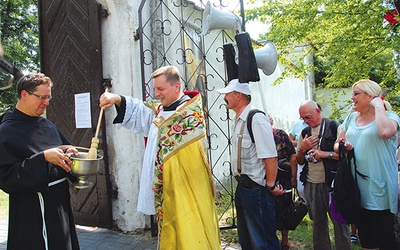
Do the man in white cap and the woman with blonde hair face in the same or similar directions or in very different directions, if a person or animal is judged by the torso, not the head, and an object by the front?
same or similar directions

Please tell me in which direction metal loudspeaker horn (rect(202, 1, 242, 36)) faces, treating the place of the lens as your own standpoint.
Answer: facing to the left of the viewer

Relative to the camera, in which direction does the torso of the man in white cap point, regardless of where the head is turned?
to the viewer's left

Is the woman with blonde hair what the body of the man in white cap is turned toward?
no

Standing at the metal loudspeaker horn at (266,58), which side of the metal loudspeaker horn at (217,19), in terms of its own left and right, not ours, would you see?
back

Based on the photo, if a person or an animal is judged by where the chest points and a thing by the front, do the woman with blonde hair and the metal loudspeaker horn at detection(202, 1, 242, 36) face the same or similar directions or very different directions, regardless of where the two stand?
same or similar directions

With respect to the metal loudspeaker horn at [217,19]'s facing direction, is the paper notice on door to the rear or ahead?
ahead

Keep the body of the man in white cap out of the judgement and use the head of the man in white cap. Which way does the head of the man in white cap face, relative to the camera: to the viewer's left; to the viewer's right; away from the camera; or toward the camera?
to the viewer's left
